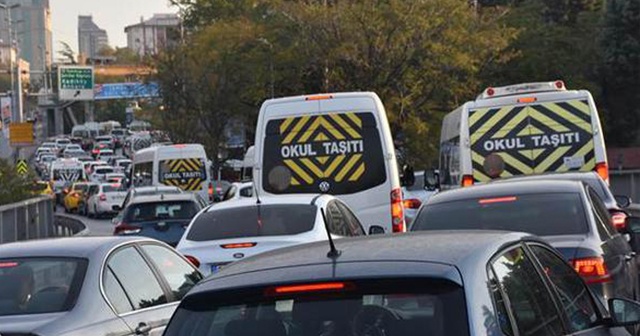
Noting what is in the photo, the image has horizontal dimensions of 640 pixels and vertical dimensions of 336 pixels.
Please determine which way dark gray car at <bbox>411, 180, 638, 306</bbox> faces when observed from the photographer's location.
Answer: facing away from the viewer

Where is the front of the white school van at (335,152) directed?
away from the camera

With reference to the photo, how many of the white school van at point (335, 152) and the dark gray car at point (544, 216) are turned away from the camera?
2

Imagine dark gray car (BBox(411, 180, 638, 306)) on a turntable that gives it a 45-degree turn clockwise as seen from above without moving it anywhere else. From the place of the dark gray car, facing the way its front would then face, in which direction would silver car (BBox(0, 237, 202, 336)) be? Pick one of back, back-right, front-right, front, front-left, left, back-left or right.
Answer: back

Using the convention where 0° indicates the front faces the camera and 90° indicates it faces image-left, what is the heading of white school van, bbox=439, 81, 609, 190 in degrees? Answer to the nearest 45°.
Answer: approximately 180°

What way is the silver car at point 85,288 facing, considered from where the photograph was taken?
facing away from the viewer and to the right of the viewer

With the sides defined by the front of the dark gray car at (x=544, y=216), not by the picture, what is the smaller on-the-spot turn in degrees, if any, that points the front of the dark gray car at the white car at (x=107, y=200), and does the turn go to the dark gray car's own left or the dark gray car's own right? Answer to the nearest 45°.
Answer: approximately 45° to the dark gray car's own left

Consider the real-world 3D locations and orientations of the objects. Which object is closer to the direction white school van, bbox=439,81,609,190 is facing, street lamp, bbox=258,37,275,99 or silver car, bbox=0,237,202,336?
the street lamp

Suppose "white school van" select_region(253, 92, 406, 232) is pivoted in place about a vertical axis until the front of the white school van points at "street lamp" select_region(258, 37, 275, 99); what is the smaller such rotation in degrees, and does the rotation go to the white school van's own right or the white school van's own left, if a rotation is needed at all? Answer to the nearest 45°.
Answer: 0° — it already faces it

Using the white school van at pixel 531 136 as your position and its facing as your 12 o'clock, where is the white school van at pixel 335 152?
the white school van at pixel 335 152 is roughly at 8 o'clock from the white school van at pixel 531 136.

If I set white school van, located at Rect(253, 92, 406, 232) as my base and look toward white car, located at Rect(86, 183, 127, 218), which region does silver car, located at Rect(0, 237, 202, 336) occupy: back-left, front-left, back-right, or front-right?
back-left
